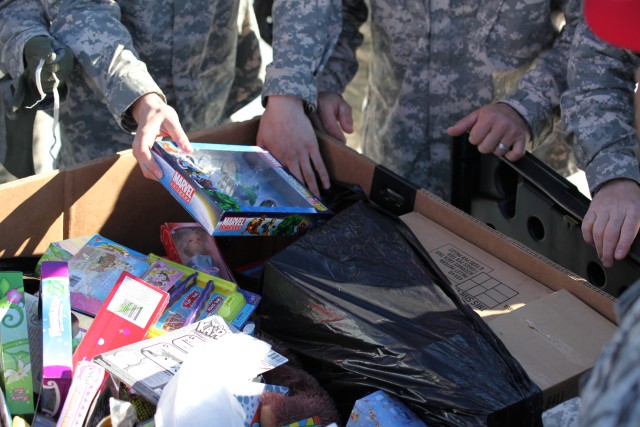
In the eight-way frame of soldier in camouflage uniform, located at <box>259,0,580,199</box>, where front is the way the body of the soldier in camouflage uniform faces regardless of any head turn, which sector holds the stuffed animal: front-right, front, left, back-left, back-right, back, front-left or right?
front

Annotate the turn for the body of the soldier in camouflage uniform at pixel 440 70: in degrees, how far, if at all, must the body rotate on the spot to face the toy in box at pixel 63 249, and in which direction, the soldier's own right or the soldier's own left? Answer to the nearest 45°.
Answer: approximately 45° to the soldier's own right

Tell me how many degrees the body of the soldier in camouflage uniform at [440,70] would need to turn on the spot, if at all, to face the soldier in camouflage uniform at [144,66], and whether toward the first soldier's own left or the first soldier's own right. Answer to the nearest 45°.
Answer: approximately 90° to the first soldier's own right

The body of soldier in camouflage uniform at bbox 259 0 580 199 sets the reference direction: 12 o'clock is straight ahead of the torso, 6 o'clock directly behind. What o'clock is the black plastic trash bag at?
The black plastic trash bag is roughly at 12 o'clock from the soldier in camouflage uniform.

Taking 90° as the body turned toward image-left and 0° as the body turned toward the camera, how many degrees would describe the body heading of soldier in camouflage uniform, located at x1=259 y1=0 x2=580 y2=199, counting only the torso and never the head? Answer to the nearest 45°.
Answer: approximately 0°

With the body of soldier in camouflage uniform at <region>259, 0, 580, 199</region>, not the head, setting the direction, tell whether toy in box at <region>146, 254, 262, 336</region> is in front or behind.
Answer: in front

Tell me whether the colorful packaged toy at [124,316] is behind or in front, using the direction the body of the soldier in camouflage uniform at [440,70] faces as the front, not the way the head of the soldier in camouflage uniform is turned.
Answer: in front

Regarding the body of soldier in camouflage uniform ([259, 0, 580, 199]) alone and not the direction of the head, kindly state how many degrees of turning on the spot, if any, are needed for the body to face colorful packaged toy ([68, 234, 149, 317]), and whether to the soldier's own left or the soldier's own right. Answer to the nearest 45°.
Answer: approximately 45° to the soldier's own right

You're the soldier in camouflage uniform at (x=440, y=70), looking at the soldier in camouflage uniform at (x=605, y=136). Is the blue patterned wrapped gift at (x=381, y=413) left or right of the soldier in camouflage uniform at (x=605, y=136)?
right

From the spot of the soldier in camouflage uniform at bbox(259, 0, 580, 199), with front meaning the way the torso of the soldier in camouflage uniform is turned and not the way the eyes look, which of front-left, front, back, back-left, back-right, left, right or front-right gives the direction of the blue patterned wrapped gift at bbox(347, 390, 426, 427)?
front

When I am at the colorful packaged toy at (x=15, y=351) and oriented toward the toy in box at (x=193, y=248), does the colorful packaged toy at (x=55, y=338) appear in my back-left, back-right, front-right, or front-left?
front-right

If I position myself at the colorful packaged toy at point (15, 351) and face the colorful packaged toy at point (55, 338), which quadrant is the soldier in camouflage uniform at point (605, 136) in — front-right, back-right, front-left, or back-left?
front-left

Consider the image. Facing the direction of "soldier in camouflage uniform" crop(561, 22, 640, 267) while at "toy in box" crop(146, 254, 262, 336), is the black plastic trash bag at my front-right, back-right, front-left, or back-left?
front-right

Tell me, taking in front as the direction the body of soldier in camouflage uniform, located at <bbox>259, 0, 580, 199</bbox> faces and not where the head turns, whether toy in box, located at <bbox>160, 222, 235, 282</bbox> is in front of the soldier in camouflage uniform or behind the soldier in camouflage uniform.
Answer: in front

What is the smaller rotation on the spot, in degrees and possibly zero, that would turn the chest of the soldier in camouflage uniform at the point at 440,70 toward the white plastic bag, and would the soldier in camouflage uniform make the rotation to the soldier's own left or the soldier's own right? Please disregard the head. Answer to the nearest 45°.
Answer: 0° — they already face it
